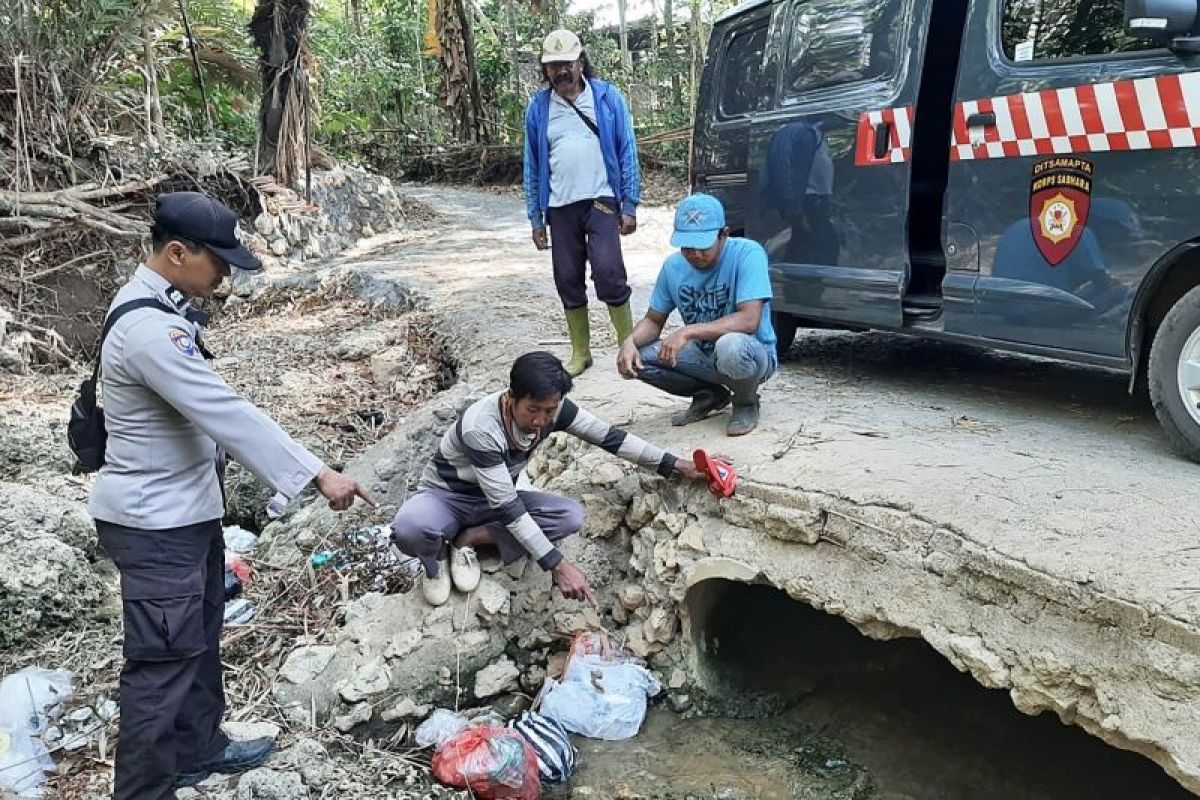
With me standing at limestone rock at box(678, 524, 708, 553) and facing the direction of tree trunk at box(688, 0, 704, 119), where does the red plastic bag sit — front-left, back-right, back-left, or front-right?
back-left

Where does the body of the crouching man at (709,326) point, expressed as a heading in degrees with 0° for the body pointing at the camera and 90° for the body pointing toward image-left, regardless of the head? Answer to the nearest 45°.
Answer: approximately 45°

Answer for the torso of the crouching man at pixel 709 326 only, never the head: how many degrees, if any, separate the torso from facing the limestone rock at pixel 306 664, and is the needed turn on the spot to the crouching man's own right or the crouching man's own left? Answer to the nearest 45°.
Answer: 0° — they already face it

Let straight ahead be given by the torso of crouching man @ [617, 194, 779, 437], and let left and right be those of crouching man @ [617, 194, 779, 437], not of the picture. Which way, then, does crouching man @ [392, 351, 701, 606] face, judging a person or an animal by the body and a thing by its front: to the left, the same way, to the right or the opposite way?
to the left

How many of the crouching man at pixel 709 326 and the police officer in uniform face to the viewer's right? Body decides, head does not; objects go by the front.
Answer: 1

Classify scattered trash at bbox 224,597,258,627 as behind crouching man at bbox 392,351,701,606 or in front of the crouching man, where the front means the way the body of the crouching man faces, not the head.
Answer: behind

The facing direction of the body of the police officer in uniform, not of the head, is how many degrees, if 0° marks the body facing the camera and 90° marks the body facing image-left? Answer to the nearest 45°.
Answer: approximately 270°

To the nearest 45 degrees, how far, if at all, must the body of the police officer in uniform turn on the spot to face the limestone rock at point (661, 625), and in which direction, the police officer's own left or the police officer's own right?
0° — they already face it
